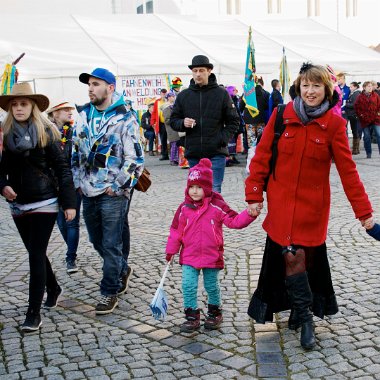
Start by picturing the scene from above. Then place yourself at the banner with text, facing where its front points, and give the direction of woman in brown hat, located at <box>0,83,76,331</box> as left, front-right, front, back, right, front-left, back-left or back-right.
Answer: front

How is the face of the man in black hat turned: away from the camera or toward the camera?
toward the camera

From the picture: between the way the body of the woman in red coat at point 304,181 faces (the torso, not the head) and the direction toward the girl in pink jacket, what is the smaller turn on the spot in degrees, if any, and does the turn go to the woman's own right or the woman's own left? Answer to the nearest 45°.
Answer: approximately 90° to the woman's own right

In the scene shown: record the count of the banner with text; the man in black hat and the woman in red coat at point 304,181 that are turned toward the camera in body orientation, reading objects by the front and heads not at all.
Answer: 3

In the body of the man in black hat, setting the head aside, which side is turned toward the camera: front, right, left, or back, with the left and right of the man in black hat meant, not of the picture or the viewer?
front

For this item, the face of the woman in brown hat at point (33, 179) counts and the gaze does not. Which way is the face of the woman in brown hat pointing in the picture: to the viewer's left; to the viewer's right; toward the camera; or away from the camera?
toward the camera

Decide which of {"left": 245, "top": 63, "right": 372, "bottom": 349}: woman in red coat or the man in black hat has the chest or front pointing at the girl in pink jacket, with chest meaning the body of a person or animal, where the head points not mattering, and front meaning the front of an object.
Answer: the man in black hat

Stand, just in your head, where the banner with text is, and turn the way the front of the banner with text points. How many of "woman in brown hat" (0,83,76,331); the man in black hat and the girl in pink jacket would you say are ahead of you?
3

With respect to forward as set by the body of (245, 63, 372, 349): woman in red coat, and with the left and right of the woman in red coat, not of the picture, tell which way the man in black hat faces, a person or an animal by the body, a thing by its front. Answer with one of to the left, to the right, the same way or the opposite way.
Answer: the same way

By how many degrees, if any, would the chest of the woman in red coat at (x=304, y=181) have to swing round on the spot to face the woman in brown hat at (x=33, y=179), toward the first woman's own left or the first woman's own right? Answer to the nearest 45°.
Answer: approximately 90° to the first woman's own right

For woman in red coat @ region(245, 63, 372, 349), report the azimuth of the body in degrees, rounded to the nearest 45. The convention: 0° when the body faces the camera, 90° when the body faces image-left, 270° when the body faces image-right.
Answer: approximately 0°

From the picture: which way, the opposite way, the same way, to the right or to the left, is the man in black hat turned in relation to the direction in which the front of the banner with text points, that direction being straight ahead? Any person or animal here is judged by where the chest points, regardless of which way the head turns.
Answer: the same way

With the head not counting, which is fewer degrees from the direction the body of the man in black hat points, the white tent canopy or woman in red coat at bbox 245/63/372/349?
the woman in red coat

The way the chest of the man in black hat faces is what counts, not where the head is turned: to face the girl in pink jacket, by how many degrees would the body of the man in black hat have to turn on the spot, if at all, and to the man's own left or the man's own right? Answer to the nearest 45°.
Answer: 0° — they already face them

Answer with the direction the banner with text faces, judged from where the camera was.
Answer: facing the viewer

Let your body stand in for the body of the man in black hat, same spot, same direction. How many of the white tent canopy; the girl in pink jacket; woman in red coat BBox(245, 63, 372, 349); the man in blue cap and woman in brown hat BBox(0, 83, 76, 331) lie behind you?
1

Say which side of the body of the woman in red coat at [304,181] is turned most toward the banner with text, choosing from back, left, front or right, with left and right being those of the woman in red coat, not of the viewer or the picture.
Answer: back

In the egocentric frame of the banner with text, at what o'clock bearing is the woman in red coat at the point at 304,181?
The woman in red coat is roughly at 12 o'clock from the banner with text.
